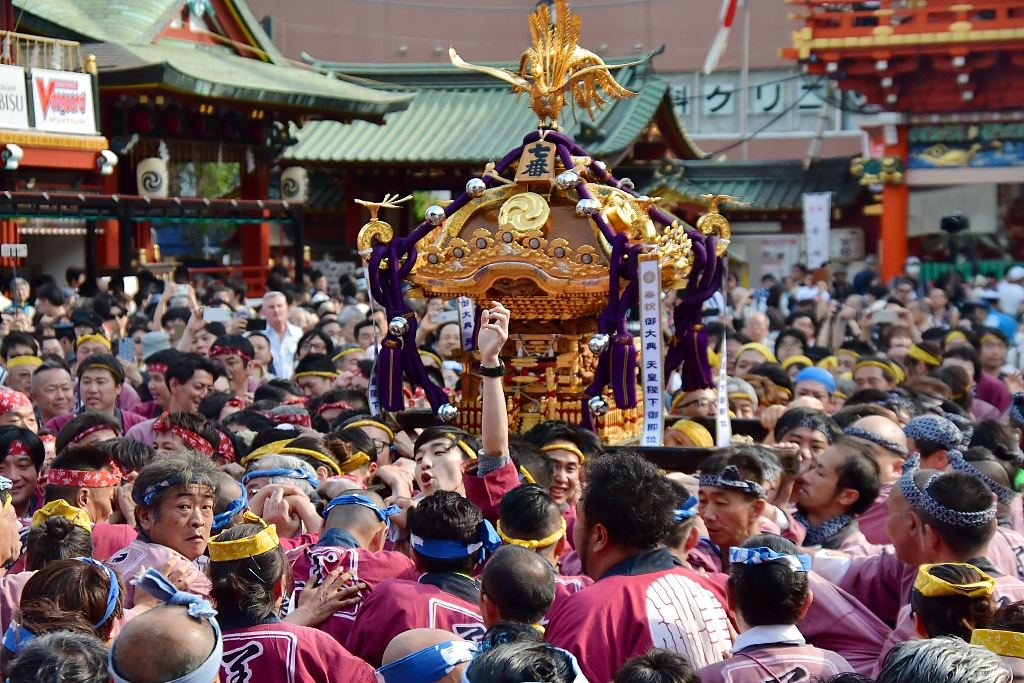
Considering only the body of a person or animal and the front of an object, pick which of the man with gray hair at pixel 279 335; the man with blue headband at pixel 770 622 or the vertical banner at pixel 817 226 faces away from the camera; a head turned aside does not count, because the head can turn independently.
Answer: the man with blue headband

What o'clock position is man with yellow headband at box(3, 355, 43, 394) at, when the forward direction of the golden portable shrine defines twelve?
The man with yellow headband is roughly at 2 o'clock from the golden portable shrine.

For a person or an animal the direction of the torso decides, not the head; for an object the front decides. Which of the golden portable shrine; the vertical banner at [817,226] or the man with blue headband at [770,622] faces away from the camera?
the man with blue headband

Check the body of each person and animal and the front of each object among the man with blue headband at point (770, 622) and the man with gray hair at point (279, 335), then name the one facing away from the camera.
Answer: the man with blue headband

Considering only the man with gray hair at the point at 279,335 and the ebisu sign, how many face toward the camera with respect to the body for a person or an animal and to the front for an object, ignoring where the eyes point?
2

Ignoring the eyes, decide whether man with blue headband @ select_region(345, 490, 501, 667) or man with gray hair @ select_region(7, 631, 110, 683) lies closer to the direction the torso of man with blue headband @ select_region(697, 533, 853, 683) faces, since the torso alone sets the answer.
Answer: the man with blue headband

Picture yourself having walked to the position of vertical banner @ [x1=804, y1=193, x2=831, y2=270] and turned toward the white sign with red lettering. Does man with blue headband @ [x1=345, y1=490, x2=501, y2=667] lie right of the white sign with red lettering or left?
left

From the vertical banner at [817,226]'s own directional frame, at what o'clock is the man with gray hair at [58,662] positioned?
The man with gray hair is roughly at 12 o'clock from the vertical banner.

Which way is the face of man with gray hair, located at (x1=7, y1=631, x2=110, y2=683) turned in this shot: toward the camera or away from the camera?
away from the camera

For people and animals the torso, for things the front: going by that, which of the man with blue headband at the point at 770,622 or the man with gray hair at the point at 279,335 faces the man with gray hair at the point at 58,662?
the man with gray hair at the point at 279,335

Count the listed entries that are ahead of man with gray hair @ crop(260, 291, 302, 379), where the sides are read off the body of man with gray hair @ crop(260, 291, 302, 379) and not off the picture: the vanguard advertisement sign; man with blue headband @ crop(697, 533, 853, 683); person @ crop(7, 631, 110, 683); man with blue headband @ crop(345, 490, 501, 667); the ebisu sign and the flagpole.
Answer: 3

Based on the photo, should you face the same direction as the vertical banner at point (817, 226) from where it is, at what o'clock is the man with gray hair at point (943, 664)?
The man with gray hair is roughly at 12 o'clock from the vertical banner.

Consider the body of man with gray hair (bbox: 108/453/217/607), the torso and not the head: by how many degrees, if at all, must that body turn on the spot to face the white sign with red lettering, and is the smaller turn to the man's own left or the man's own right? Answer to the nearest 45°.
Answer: approximately 135° to the man's own left

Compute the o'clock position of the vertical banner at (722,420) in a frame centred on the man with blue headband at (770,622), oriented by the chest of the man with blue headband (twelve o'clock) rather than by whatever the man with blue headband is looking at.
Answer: The vertical banner is roughly at 12 o'clock from the man with blue headband.

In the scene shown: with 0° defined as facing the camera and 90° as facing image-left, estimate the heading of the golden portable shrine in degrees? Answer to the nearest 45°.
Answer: approximately 45°
